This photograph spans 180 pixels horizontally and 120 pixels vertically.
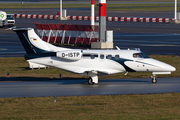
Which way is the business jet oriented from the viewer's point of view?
to the viewer's right

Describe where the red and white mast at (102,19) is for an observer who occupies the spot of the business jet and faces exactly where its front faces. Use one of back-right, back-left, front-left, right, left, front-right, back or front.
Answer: left
